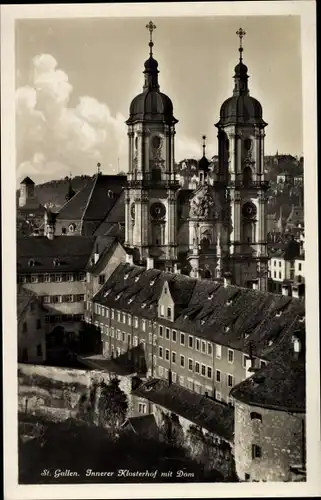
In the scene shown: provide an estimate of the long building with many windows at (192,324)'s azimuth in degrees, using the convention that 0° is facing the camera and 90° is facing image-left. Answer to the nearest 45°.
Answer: approximately 45°
